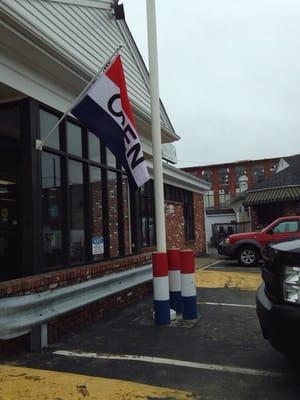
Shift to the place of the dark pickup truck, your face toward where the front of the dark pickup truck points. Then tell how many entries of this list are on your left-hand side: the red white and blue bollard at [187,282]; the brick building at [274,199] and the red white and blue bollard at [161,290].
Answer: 0

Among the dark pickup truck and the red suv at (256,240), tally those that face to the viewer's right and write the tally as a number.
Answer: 0

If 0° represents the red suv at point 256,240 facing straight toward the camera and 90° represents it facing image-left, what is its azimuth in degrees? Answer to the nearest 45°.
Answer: approximately 90°

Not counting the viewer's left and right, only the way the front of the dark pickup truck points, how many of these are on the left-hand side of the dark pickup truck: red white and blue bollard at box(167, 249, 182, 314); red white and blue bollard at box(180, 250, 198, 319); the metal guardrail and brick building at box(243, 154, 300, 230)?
0

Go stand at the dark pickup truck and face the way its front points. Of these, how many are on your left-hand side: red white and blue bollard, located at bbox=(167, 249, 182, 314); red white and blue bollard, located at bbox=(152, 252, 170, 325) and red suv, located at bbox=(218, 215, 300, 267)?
0

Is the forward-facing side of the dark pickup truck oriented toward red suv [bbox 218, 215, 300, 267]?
no

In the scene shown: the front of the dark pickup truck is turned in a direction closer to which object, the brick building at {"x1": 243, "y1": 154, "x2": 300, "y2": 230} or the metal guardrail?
the metal guardrail

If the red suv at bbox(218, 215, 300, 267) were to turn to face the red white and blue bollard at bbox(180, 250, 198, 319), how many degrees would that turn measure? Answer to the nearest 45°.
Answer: approximately 90° to its left

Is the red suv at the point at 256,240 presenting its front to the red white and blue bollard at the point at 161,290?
no

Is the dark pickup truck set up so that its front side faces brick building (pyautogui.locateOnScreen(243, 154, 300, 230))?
no

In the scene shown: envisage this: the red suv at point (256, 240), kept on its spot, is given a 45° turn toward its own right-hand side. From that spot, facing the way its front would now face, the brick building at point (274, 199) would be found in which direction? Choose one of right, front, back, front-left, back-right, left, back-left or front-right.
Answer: front-right

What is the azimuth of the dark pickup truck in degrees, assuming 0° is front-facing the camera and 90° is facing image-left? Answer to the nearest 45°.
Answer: approximately 45°

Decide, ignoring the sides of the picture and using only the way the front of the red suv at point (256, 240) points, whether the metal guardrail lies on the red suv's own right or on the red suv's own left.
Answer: on the red suv's own left

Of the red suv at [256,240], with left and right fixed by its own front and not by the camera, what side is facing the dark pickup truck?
left

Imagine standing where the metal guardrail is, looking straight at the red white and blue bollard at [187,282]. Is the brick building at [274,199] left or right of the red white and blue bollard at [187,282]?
left
